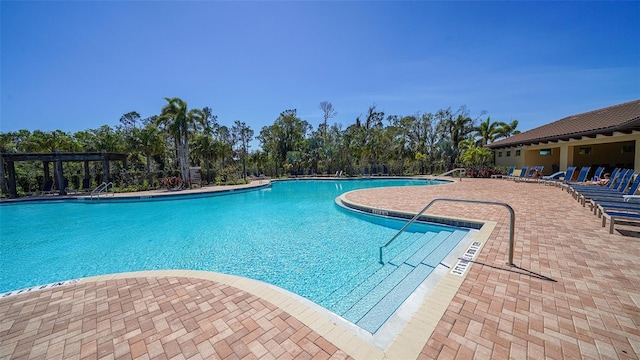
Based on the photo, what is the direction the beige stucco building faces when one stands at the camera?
facing the viewer and to the left of the viewer

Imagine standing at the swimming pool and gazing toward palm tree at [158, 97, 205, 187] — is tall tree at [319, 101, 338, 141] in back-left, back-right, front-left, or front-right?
front-right

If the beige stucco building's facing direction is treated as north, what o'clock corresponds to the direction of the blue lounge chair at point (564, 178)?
The blue lounge chair is roughly at 11 o'clock from the beige stucco building.

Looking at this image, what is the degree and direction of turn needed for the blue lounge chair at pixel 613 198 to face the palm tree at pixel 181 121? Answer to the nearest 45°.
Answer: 0° — it already faces it

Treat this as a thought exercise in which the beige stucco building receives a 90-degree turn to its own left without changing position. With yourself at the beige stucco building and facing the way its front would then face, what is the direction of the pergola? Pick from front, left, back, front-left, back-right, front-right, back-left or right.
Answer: right

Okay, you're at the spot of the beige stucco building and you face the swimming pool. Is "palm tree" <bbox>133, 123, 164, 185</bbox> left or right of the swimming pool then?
right

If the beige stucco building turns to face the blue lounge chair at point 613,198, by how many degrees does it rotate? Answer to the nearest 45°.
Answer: approximately 45° to its left

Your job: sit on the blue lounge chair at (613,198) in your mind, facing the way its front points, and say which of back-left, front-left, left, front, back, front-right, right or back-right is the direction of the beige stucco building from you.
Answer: right

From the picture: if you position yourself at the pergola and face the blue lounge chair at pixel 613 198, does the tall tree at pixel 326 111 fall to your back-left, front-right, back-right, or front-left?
front-left

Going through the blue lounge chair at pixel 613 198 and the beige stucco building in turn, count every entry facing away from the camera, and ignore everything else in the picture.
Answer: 0

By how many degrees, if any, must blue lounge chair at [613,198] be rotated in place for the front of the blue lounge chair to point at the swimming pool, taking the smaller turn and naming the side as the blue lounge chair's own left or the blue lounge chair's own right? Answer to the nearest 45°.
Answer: approximately 45° to the blue lounge chair's own left

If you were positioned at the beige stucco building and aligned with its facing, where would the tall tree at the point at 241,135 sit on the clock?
The tall tree is roughly at 1 o'clock from the beige stucco building.

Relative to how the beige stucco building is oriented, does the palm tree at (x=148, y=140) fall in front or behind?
in front

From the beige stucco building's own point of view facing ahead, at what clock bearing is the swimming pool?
The swimming pool is roughly at 11 o'clock from the beige stucco building.

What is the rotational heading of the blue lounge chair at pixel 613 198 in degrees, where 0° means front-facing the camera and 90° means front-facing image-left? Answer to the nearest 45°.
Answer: approximately 90°

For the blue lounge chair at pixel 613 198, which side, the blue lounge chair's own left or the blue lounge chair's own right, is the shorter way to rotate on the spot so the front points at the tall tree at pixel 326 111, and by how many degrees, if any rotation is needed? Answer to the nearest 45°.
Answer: approximately 45° to the blue lounge chair's own right

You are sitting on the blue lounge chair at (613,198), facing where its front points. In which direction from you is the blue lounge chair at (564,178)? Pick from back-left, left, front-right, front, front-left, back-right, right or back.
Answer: right
